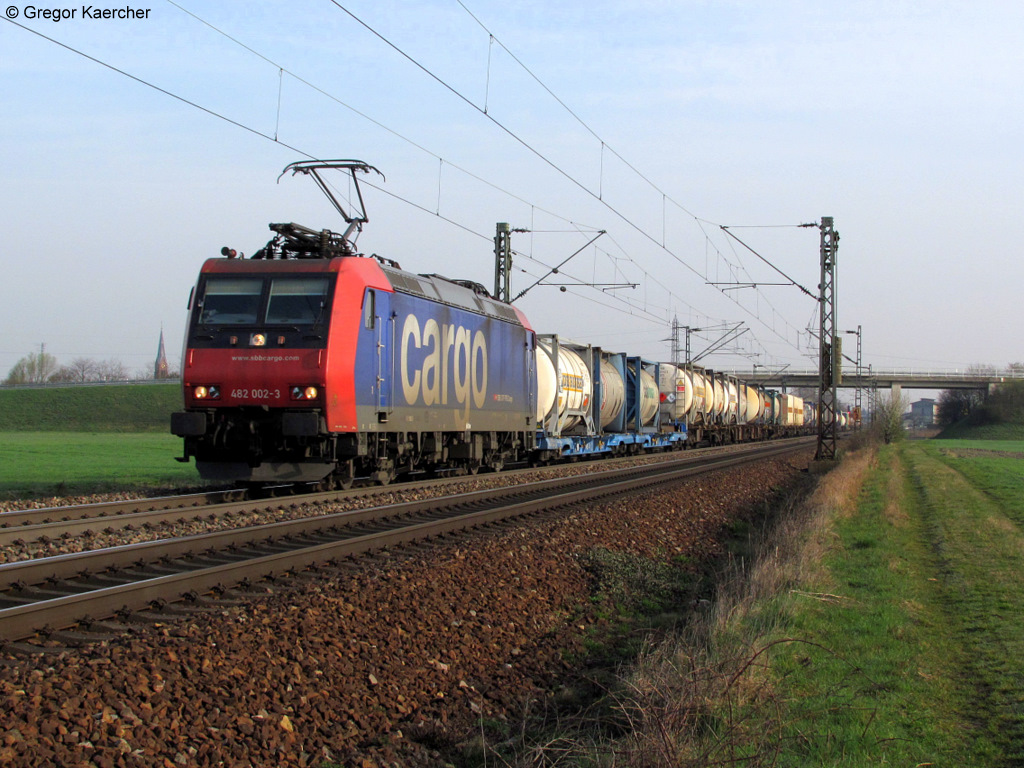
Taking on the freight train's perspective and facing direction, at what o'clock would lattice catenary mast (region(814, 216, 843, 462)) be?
The lattice catenary mast is roughly at 6 o'clock from the freight train.

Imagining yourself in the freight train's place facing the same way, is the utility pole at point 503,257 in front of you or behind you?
behind

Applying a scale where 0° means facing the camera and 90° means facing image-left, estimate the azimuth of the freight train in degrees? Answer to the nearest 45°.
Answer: approximately 45°
